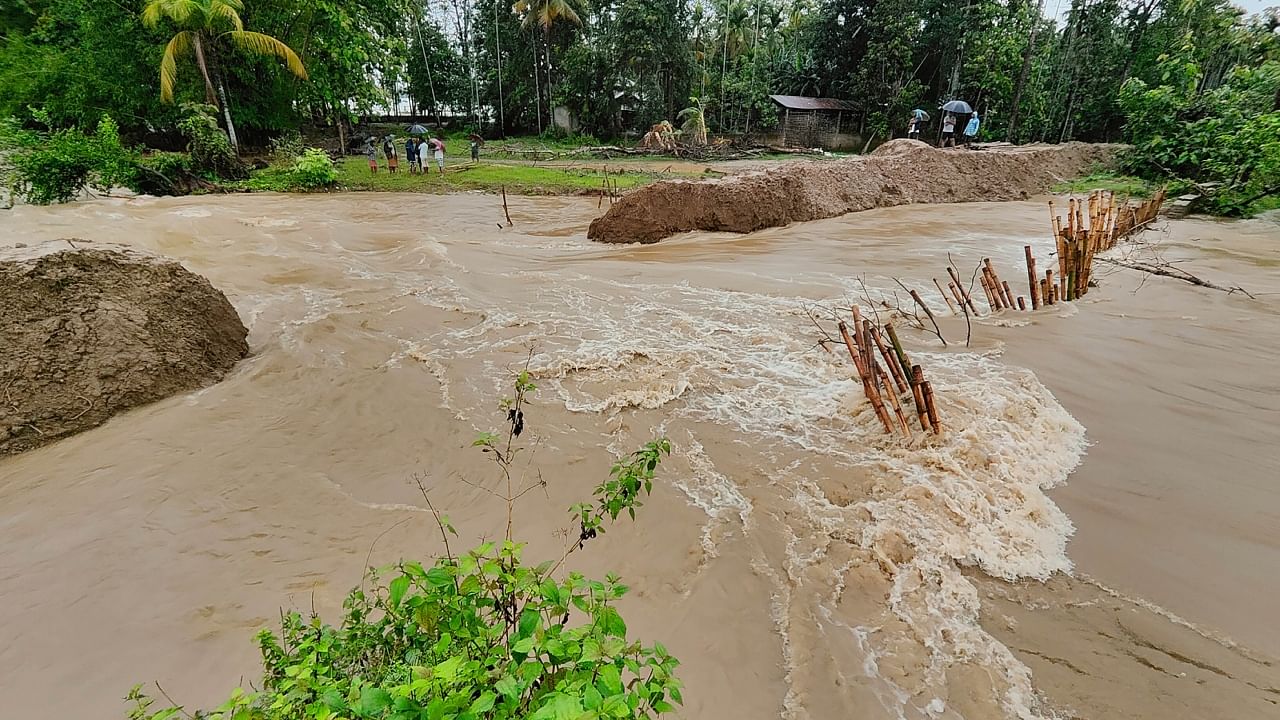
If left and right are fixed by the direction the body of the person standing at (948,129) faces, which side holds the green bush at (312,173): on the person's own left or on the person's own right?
on the person's own right

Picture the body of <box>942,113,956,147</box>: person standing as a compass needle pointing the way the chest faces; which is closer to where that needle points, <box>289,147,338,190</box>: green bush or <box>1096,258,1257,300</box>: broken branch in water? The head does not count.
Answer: the broken branch in water

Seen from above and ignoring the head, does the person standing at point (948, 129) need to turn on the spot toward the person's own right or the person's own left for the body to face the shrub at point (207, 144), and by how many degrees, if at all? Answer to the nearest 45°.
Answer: approximately 45° to the person's own right

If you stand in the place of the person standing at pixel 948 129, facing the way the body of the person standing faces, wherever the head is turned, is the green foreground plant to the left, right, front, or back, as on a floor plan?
front

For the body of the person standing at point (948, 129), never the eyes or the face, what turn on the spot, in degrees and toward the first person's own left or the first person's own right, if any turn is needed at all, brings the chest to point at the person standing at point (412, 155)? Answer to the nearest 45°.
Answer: approximately 90° to the first person's own right

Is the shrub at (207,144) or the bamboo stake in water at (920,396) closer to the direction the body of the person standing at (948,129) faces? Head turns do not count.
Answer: the bamboo stake in water

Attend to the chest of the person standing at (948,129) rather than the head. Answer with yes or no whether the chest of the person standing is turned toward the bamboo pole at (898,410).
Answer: yes

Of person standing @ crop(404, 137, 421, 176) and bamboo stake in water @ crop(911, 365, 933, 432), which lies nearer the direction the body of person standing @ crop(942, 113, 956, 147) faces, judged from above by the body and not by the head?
the bamboo stake in water

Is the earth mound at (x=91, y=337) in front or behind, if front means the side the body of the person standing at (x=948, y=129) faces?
in front

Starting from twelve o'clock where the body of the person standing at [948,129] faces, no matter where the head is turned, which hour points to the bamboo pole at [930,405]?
The bamboo pole is roughly at 12 o'clock from the person standing.

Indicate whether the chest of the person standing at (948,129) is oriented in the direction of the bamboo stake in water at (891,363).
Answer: yes

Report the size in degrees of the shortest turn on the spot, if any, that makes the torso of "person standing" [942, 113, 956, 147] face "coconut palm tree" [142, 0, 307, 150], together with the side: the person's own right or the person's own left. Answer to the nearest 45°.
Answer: approximately 45° to the person's own right

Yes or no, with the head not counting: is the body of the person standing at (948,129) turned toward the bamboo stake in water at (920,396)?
yes

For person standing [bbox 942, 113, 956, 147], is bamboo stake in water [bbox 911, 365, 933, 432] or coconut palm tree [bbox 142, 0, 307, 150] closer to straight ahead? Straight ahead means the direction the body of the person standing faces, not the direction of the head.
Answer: the bamboo stake in water

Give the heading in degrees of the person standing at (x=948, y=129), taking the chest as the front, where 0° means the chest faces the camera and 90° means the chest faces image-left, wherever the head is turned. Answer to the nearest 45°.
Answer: approximately 0°
